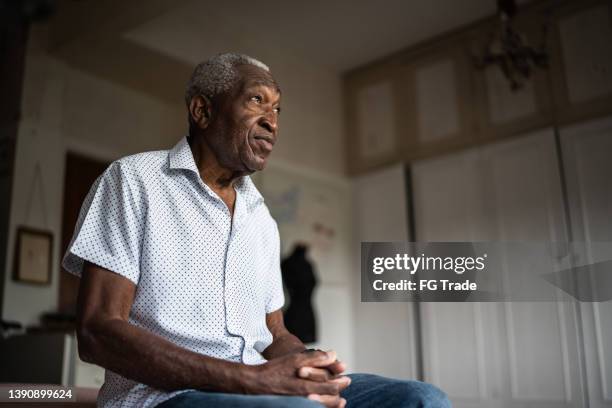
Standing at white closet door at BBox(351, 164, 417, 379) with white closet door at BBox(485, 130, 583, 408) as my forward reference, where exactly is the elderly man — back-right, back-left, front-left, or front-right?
front-right

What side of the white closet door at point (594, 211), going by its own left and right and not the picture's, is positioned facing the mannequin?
right

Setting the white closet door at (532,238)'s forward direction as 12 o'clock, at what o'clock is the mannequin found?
The mannequin is roughly at 2 o'clock from the white closet door.

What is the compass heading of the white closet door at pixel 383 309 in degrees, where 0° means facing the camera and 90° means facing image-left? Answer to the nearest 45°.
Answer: approximately 45°

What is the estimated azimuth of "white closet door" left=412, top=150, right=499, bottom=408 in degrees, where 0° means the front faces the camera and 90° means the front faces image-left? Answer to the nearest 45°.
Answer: approximately 45°

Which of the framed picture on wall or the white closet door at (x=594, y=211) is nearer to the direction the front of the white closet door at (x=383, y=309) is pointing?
the framed picture on wall

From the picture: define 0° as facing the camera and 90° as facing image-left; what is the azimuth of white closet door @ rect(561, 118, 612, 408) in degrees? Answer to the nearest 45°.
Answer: approximately 45°

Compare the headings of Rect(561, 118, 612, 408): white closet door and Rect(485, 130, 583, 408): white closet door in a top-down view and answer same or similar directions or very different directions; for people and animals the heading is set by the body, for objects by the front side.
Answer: same or similar directions

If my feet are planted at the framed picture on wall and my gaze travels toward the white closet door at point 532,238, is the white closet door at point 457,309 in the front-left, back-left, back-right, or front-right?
front-left

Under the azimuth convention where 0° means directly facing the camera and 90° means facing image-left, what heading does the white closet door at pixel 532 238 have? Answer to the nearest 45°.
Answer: approximately 45°

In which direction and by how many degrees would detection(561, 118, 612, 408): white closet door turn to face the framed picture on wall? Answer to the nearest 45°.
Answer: approximately 45° to its right

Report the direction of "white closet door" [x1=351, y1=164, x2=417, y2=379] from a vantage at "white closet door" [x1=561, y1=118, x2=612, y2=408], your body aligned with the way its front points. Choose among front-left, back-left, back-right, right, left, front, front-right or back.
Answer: right

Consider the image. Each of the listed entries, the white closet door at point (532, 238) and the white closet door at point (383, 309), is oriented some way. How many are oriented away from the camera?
0

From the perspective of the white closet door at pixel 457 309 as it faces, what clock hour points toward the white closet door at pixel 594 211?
the white closet door at pixel 594 211 is roughly at 10 o'clock from the white closet door at pixel 457 309.

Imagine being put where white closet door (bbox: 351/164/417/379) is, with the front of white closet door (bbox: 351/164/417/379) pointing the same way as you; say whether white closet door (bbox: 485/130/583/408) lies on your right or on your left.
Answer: on your left

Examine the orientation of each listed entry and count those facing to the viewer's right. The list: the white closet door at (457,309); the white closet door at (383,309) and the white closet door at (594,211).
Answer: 0
